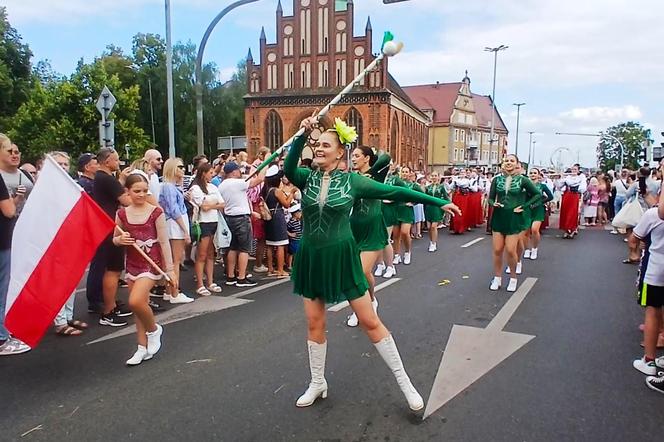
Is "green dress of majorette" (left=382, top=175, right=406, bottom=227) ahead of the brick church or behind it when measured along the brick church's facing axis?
ahead

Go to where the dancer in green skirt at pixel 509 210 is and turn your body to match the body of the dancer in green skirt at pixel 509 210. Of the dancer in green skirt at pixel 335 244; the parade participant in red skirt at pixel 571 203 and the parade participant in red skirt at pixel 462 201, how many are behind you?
2

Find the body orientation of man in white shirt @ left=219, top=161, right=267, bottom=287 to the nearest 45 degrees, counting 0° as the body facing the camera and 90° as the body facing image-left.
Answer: approximately 225°

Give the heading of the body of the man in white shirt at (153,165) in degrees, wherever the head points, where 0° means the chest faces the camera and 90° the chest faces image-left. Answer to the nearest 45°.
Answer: approximately 270°

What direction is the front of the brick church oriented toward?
toward the camera
